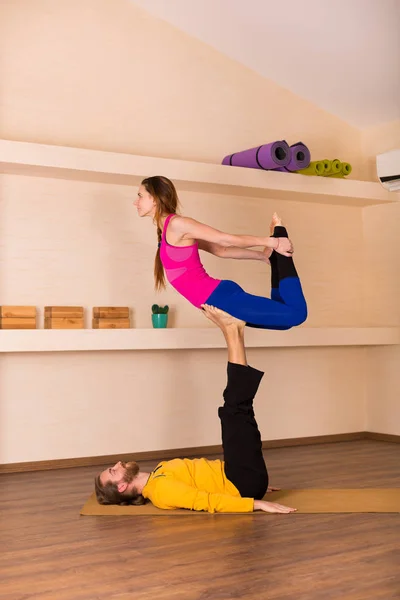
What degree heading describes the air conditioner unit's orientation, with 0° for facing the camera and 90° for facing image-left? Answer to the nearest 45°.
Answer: approximately 45°

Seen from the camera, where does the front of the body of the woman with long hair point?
to the viewer's left

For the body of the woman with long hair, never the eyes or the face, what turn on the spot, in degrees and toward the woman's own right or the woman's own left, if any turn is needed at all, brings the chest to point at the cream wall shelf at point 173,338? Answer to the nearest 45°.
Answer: approximately 90° to the woman's own right

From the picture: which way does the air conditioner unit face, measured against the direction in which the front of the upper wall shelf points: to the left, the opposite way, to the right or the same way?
to the right

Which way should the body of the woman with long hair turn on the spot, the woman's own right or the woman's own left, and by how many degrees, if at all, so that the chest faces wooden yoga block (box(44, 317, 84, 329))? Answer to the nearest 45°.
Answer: approximately 45° to the woman's own right

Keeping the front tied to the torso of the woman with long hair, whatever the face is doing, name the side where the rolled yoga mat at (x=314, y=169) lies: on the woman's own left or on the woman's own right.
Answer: on the woman's own right

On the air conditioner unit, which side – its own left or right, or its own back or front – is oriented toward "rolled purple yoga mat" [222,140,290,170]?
front

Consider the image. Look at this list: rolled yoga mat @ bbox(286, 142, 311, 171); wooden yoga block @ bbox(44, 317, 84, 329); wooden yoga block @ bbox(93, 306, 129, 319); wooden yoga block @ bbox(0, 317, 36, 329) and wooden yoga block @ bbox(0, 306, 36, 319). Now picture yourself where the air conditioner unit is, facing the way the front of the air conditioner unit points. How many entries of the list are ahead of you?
5

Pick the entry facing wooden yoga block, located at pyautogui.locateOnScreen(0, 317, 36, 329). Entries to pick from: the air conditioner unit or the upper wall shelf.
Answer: the air conditioner unit

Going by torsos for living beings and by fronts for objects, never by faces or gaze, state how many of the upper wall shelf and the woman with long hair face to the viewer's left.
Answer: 1
